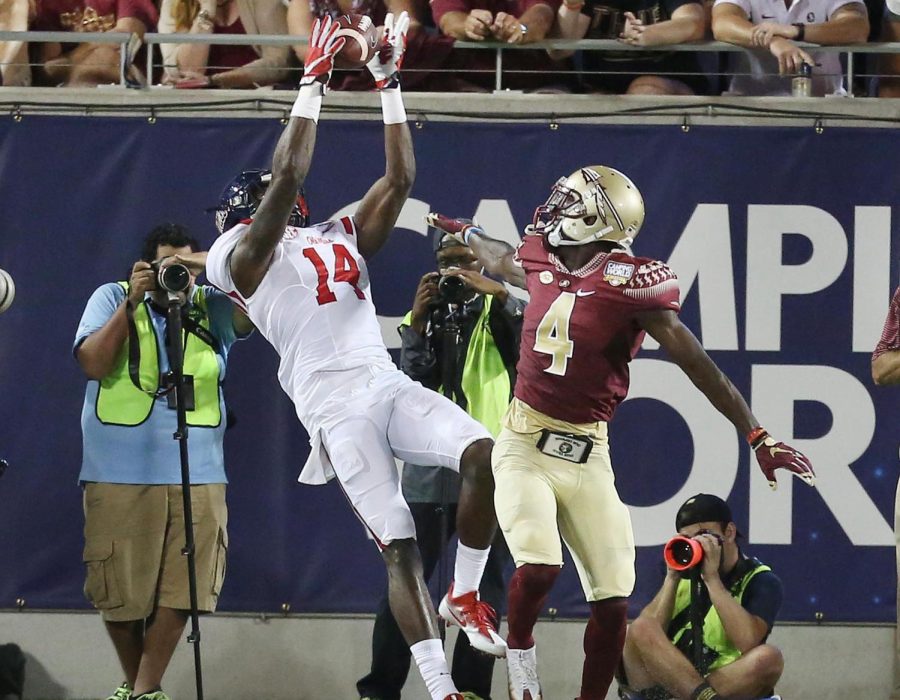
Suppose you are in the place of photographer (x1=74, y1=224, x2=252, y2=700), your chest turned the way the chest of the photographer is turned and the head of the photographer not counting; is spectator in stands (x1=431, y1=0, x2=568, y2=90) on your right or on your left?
on your left

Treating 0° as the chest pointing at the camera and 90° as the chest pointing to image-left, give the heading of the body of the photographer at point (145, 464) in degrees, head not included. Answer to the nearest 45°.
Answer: approximately 0°

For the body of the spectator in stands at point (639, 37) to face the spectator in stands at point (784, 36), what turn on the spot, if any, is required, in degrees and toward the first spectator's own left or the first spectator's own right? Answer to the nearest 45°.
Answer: approximately 90° to the first spectator's own left

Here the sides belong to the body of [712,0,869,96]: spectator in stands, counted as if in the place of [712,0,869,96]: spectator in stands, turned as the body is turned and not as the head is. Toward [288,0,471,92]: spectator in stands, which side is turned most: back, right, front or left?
right

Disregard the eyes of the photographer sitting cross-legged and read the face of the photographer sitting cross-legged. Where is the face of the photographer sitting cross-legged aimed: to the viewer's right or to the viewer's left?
to the viewer's left

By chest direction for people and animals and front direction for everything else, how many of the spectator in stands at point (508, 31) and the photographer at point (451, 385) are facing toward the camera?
2
